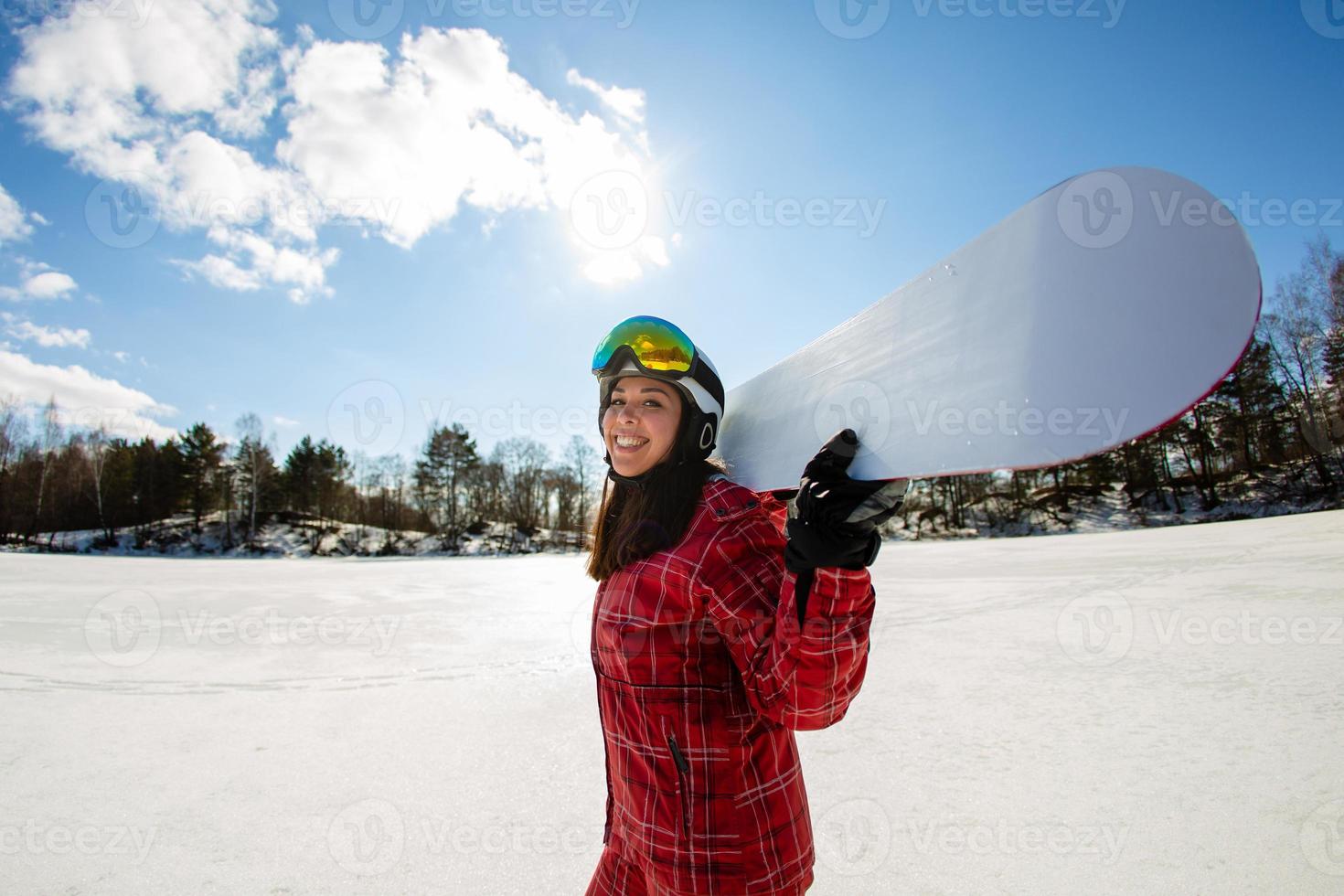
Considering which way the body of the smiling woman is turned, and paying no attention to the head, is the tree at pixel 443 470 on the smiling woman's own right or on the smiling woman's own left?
on the smiling woman's own right

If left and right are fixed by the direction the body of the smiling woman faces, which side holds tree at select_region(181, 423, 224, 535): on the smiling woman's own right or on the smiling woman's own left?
on the smiling woman's own right
